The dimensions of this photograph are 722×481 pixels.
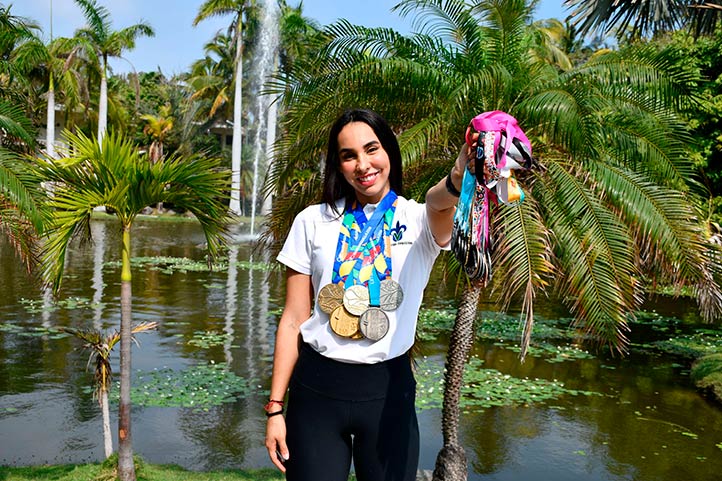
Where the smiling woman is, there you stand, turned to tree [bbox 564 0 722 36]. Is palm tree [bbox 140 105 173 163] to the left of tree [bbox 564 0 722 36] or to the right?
left

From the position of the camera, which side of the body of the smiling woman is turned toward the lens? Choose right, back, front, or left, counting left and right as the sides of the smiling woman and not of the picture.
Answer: front

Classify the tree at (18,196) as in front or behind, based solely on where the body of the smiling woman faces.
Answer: behind

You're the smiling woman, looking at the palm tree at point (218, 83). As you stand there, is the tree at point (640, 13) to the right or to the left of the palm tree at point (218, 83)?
right

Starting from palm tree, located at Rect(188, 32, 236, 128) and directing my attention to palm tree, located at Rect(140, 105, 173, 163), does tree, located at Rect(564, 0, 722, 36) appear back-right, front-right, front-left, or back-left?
back-left

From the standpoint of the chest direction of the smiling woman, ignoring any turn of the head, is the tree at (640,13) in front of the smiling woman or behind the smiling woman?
behind

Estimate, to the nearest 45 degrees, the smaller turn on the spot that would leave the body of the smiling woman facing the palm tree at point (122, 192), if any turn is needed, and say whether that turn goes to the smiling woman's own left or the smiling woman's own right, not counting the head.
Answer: approximately 135° to the smiling woman's own right

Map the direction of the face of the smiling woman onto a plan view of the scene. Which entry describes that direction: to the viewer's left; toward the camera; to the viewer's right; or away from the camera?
toward the camera

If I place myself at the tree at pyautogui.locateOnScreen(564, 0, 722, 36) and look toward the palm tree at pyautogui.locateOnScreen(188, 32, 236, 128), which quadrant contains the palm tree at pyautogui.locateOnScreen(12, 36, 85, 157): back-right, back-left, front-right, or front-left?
front-left

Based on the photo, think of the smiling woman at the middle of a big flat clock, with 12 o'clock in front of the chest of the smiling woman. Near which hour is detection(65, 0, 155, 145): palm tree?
The palm tree is roughly at 5 o'clock from the smiling woman.
